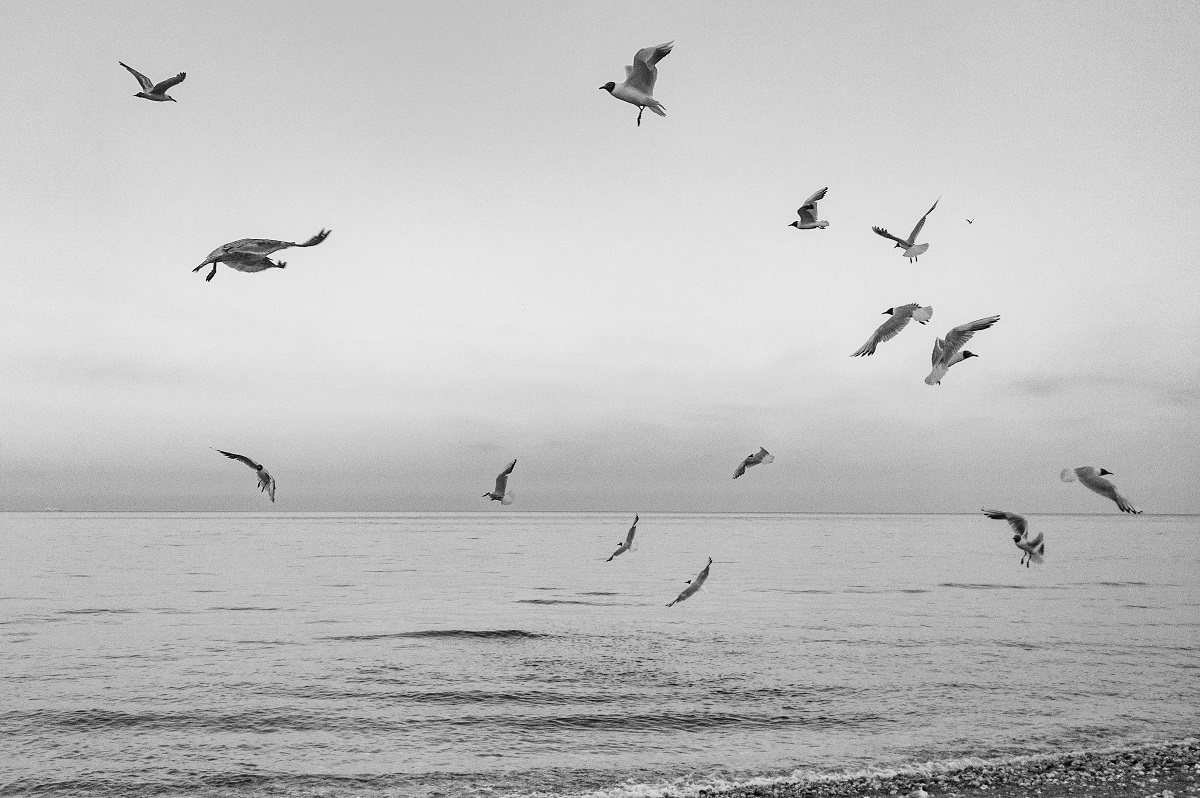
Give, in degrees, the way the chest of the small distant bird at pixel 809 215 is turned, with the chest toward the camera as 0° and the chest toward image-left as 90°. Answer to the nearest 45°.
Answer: approximately 90°

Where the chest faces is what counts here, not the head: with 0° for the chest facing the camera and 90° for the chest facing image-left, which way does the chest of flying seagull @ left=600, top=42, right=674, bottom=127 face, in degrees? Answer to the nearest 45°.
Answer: approximately 90°

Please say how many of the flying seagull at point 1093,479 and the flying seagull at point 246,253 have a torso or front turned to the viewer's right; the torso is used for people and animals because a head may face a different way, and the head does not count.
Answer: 1

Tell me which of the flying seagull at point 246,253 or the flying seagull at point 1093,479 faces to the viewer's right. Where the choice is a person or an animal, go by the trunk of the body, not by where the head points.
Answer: the flying seagull at point 1093,479

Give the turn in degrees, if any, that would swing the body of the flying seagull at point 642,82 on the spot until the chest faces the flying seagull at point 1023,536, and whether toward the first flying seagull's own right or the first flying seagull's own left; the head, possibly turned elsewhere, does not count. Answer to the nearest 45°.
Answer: approximately 180°

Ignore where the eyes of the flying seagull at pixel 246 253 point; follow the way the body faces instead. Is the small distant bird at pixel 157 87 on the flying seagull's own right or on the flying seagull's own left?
on the flying seagull's own right

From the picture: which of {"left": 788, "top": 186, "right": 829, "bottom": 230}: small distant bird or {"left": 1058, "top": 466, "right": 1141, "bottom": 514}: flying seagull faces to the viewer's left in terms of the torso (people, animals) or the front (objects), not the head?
the small distant bird

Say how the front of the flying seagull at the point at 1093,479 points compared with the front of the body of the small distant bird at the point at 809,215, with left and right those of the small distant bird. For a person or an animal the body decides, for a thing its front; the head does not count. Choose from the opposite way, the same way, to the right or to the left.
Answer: the opposite way

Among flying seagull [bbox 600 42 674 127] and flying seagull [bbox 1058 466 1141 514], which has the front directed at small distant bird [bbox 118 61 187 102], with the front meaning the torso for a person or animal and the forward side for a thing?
flying seagull [bbox 600 42 674 127]

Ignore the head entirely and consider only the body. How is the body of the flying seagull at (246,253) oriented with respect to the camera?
to the viewer's left

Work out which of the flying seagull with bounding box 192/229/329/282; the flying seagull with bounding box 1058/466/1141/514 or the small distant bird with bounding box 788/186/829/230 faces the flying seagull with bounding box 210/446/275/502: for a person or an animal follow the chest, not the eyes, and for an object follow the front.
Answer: the small distant bird
